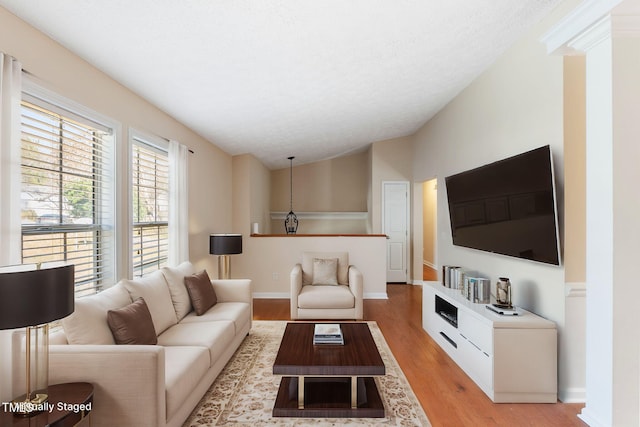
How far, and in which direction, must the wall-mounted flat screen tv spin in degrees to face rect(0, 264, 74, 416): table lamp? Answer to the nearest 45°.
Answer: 0° — it already faces it

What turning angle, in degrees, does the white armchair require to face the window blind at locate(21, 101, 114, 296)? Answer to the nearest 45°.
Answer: approximately 45° to its right

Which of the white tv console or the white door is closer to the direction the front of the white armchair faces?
the white tv console

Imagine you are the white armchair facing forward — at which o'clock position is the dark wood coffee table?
The dark wood coffee table is roughly at 12 o'clock from the white armchair.

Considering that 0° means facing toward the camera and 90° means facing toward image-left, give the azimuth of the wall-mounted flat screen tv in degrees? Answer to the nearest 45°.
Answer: approximately 45°

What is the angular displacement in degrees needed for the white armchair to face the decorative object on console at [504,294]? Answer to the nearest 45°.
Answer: approximately 45° to its left

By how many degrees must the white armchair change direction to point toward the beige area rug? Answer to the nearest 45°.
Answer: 0° — it already faces it

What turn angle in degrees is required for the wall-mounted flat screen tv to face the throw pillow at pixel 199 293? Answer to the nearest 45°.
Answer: approximately 45° to its right

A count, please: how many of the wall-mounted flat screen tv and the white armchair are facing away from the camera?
0

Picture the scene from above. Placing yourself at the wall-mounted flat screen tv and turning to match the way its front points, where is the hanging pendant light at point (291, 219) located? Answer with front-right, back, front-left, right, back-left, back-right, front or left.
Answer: right

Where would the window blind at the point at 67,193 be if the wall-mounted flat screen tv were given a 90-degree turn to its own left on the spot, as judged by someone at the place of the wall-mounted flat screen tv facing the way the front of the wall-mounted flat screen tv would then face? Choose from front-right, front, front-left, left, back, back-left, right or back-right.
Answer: right

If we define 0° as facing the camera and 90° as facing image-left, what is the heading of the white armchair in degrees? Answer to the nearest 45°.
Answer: approximately 0°

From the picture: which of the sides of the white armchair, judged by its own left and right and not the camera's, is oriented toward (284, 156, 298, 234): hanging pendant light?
back

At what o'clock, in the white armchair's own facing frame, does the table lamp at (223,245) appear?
The table lamp is roughly at 3 o'clock from the white armchair.
